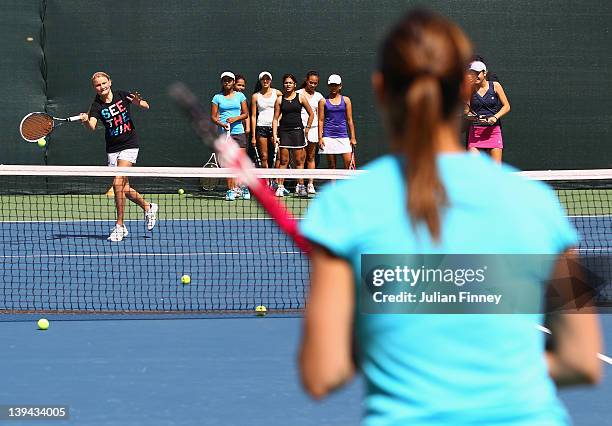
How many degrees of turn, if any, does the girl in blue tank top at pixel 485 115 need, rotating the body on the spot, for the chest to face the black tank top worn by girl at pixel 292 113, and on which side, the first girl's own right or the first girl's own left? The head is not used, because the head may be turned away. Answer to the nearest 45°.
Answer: approximately 90° to the first girl's own right

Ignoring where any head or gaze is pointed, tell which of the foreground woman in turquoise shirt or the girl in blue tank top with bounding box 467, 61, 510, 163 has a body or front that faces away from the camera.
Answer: the foreground woman in turquoise shirt

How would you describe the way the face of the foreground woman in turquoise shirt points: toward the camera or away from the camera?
away from the camera

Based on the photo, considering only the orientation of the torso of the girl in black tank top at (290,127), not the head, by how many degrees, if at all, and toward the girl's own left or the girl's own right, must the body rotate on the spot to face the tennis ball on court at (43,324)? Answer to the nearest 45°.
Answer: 0° — they already face it

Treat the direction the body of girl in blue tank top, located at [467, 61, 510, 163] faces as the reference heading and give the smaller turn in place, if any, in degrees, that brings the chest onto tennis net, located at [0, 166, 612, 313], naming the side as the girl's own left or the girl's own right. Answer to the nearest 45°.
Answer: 0° — they already face it

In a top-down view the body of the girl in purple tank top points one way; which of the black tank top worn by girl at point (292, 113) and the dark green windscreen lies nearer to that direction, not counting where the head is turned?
the black tank top worn by girl

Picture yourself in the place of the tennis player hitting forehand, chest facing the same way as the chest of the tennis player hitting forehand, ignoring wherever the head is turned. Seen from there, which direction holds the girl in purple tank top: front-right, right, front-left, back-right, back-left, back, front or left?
back-left

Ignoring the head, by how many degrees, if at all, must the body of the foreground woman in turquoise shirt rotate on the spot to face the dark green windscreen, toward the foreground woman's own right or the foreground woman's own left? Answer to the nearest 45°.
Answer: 0° — they already face it

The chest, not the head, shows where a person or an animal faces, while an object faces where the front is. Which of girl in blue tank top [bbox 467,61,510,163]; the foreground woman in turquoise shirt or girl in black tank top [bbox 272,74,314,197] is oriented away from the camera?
the foreground woman in turquoise shirt

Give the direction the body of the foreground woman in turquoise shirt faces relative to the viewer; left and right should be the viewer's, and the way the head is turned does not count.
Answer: facing away from the viewer

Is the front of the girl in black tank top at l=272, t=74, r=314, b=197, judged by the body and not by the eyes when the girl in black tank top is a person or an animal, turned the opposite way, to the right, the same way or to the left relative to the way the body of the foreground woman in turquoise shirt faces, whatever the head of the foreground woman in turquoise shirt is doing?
the opposite way
